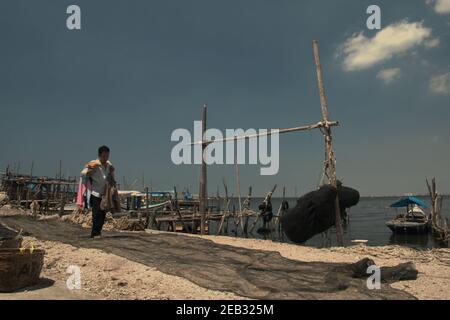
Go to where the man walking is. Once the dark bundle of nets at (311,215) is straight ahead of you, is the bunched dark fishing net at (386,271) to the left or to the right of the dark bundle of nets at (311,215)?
right

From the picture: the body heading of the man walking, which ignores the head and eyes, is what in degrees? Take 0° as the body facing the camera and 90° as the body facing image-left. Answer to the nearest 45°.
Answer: approximately 315°

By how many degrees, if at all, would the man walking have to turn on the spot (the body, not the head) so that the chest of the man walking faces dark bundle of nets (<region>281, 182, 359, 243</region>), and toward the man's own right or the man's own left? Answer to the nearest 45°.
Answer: approximately 45° to the man's own left

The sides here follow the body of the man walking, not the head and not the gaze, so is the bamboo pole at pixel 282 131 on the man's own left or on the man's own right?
on the man's own left

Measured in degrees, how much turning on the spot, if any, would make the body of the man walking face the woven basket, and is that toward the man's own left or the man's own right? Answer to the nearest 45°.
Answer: approximately 45° to the man's own right

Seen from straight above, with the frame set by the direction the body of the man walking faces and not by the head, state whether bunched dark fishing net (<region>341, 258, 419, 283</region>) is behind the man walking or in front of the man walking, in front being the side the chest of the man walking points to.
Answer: in front

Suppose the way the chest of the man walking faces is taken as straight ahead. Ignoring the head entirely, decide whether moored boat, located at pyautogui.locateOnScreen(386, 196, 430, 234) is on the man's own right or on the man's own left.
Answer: on the man's own left

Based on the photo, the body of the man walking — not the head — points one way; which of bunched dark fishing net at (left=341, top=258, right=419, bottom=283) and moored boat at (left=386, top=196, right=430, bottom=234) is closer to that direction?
the bunched dark fishing net
